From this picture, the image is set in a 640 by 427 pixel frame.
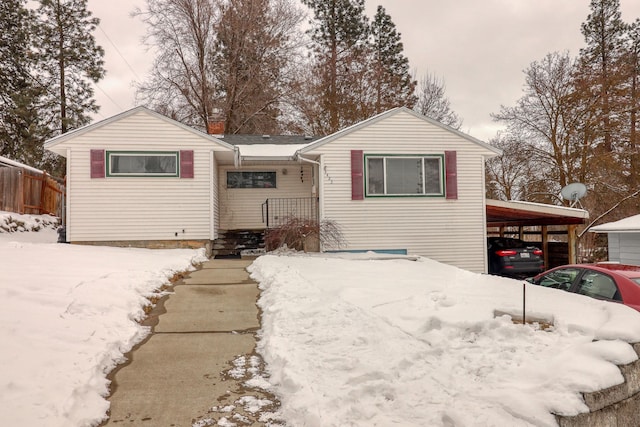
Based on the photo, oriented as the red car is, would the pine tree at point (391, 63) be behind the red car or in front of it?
in front

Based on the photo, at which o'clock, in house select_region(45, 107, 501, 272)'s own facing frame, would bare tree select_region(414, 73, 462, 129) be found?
The bare tree is roughly at 7 o'clock from the house.

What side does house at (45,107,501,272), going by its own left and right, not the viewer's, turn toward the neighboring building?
left

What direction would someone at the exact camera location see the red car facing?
facing away from the viewer and to the left of the viewer

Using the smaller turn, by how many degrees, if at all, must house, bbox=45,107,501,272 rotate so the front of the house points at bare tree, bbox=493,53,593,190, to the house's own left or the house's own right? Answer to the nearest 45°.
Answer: approximately 135° to the house's own left

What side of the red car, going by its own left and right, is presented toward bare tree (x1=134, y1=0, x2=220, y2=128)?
front

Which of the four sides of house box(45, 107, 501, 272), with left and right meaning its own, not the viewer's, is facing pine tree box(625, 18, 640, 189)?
left

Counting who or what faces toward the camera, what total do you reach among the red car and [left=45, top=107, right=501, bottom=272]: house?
1

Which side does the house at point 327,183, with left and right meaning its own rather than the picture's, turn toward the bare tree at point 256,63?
back

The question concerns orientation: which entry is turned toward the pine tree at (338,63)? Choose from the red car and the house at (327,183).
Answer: the red car

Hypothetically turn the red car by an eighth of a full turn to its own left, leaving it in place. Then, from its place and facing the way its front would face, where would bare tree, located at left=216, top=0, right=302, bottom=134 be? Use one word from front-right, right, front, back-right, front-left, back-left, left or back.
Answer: front-right

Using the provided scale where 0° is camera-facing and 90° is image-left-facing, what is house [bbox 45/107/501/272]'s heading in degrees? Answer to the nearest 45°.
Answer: approximately 0°

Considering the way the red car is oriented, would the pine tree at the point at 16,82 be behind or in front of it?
in front

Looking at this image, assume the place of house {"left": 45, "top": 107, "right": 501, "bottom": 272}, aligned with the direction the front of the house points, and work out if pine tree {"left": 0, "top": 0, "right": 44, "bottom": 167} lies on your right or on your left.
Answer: on your right

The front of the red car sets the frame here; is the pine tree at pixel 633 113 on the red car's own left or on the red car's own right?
on the red car's own right

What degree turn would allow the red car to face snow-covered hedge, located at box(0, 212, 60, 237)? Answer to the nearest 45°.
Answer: approximately 45° to its left

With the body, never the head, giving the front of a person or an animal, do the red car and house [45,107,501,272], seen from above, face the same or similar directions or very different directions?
very different directions

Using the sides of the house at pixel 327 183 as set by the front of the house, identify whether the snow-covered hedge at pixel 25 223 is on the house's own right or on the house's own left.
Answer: on the house's own right

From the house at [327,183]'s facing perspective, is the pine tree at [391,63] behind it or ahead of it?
behind

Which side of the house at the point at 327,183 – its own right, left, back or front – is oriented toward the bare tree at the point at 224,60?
back
